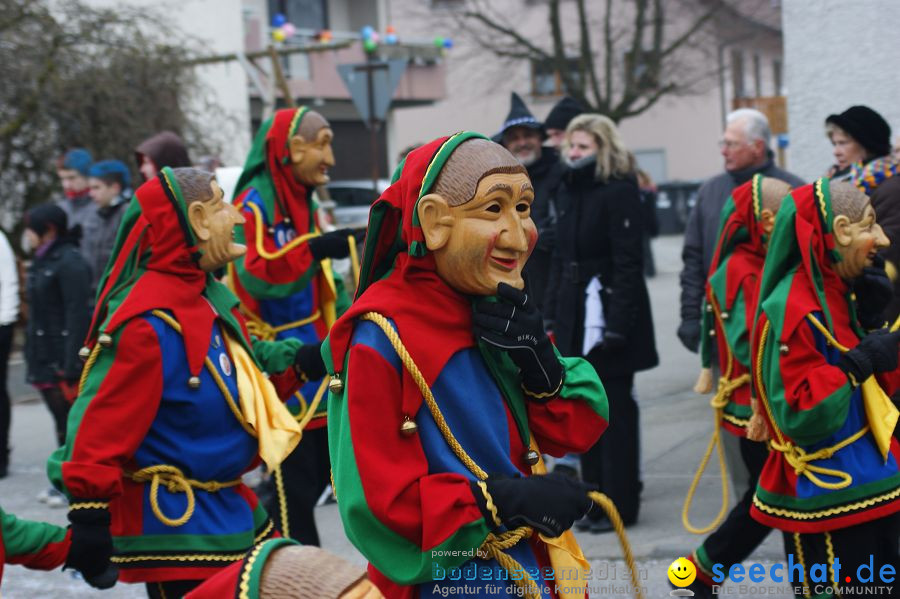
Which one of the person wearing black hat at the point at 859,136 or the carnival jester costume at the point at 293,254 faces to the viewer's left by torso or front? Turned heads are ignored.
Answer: the person wearing black hat

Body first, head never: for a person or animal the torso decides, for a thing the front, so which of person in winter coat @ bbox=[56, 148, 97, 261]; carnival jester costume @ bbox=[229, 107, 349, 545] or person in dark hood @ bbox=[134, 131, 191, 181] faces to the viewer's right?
the carnival jester costume

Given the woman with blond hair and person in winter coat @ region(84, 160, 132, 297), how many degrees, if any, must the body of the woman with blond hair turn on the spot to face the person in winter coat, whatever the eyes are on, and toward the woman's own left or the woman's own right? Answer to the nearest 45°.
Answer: approximately 45° to the woman's own right

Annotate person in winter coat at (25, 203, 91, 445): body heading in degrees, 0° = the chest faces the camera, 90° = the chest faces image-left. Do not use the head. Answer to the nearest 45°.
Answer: approximately 45°

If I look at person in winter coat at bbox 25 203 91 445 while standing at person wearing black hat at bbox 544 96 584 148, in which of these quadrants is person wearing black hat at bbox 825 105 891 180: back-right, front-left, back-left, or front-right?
back-left
